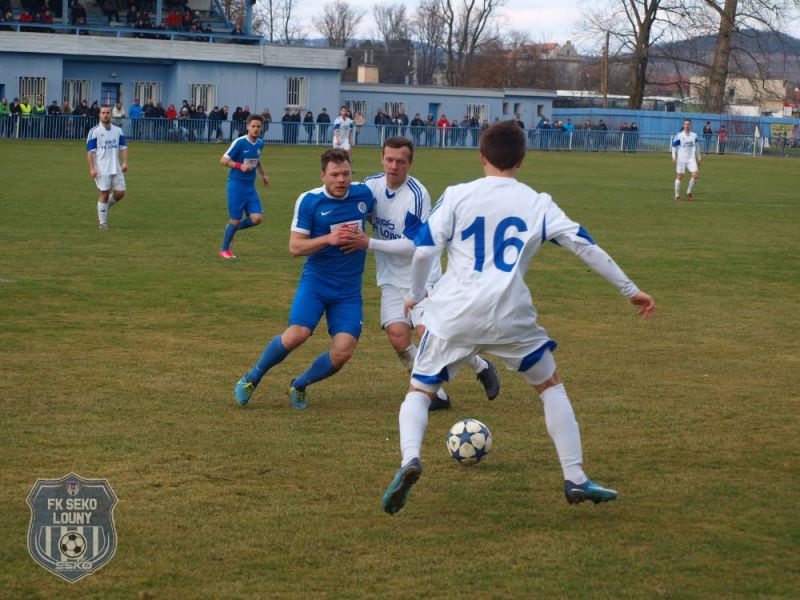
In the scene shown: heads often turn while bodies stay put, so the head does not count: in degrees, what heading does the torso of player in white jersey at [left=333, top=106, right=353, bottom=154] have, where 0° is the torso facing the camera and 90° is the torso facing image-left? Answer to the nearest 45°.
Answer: approximately 0°

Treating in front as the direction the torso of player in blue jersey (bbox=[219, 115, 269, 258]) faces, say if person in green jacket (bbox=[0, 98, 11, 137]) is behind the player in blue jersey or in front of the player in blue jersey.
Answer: behind

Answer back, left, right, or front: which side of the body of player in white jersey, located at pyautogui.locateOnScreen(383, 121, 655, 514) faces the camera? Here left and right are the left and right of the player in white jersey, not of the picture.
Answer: back

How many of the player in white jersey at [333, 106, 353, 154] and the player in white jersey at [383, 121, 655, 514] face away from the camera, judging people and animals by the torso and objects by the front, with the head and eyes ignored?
1

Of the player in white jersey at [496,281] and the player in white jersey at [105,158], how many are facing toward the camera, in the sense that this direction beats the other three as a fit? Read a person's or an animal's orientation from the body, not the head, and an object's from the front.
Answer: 1

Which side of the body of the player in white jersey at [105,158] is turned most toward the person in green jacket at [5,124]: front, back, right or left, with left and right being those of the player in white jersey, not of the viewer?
back
